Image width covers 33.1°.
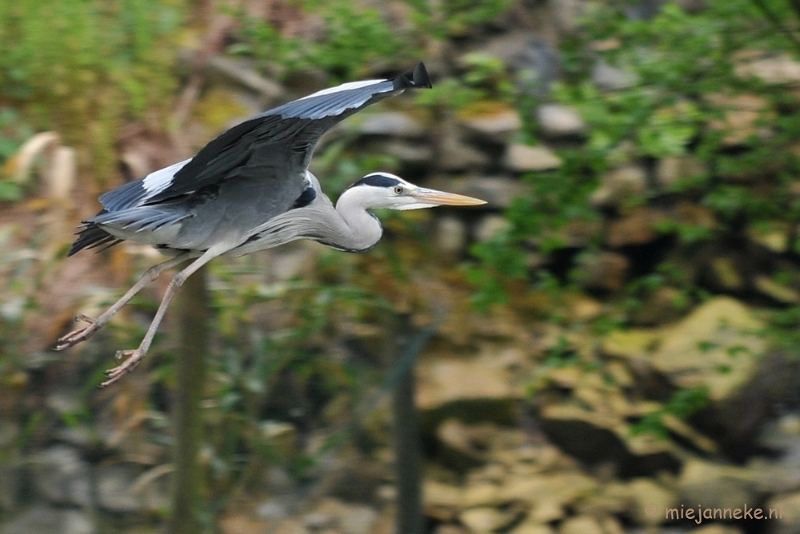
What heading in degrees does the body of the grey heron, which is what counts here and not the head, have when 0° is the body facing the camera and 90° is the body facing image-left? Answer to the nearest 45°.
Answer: approximately 270°

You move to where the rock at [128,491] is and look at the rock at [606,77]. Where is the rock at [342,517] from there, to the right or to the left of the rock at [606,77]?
right

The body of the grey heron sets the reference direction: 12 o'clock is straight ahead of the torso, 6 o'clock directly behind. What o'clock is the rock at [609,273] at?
The rock is roughly at 10 o'clock from the grey heron.

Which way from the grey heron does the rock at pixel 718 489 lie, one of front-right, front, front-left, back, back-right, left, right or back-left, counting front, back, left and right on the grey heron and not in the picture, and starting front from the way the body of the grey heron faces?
front-left

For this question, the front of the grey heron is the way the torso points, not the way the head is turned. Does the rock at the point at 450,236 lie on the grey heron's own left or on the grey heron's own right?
on the grey heron's own left

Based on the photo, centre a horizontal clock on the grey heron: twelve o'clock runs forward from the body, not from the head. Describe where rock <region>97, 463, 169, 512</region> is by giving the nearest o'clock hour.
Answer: The rock is roughly at 8 o'clock from the grey heron.

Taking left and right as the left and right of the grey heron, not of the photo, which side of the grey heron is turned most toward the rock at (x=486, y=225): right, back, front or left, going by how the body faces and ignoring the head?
left

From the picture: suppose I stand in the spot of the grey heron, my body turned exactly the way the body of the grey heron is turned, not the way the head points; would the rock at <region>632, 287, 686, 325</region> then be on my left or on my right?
on my left

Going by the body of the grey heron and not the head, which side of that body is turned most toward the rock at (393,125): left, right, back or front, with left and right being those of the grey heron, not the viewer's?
left

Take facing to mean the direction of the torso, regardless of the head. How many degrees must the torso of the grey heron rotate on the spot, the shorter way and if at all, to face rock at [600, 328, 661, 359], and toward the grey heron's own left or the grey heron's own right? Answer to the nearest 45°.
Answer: approximately 45° to the grey heron's own left

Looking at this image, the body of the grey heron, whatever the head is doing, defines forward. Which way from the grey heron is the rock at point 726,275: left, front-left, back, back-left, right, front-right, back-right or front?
front-left
